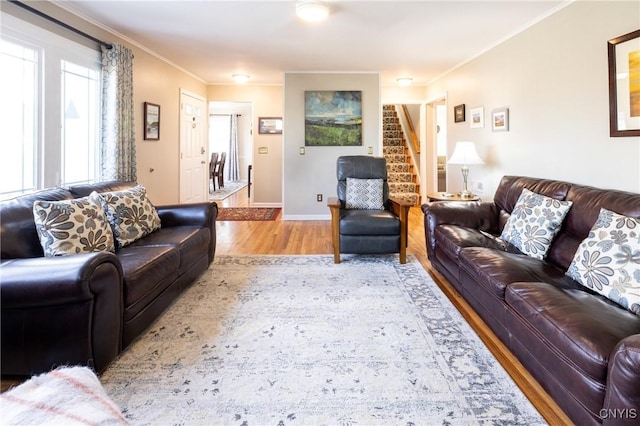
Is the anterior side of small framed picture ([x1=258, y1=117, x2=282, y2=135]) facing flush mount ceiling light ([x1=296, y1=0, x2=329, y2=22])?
yes

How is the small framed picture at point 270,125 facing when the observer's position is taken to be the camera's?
facing the viewer

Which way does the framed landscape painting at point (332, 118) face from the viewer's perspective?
toward the camera

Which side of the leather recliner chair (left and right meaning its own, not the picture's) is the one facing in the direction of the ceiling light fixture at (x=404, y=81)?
back

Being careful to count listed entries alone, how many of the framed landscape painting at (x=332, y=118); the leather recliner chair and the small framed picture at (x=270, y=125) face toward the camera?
3

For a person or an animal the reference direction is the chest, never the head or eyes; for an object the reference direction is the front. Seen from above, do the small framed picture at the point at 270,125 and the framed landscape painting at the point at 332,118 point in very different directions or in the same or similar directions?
same or similar directions

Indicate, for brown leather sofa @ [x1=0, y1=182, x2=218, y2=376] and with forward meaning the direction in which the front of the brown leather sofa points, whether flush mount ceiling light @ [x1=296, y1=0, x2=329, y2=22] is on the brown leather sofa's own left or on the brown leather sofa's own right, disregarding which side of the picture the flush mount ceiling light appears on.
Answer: on the brown leather sofa's own left

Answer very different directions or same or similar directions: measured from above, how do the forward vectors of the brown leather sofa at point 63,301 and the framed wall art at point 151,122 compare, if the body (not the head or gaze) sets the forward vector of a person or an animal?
same or similar directions
